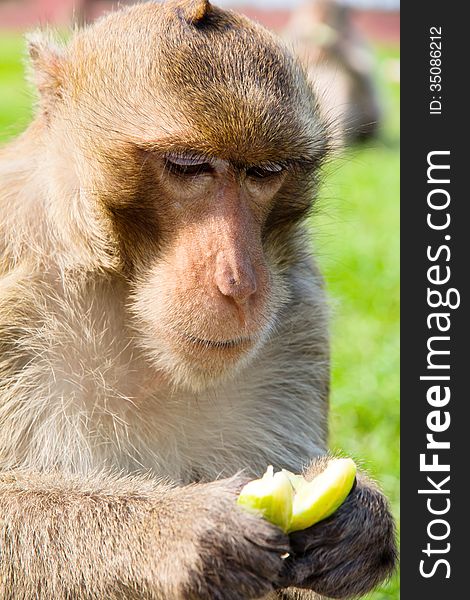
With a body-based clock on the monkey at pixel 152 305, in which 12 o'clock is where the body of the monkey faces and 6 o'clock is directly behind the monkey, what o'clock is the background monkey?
The background monkey is roughly at 8 o'clock from the monkey.
